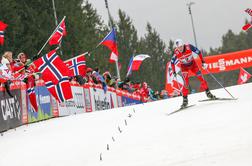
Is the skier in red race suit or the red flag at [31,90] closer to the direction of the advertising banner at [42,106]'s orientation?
the skier in red race suit

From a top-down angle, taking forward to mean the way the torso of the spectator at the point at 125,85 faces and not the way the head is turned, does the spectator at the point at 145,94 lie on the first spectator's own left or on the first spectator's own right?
on the first spectator's own left

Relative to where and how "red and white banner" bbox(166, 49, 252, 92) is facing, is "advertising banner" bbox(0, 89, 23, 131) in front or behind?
in front

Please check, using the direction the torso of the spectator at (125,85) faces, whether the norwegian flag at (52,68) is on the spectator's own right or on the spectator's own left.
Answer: on the spectator's own right

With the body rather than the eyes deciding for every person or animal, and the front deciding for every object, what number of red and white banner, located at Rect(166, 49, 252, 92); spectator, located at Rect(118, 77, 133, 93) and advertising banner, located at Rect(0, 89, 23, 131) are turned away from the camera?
0

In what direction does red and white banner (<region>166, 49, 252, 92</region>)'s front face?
toward the camera

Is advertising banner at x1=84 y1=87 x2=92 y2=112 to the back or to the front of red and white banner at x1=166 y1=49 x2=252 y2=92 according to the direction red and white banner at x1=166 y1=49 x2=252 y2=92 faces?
to the front

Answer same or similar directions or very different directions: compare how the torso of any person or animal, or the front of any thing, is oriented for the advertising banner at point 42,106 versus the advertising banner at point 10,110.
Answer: same or similar directions

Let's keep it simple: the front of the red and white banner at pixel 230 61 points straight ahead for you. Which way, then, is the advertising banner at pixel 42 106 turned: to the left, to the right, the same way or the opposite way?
to the left

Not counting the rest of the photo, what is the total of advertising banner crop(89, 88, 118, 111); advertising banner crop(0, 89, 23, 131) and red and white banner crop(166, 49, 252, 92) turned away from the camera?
0

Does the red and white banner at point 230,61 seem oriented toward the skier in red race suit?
yes

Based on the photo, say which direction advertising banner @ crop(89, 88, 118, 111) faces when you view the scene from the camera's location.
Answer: facing the viewer and to the right of the viewer

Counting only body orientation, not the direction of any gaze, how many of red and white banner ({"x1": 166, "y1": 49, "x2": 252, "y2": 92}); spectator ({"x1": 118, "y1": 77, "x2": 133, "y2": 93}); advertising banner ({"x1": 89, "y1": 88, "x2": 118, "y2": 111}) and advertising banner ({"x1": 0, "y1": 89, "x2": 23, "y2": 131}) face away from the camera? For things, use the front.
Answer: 0
